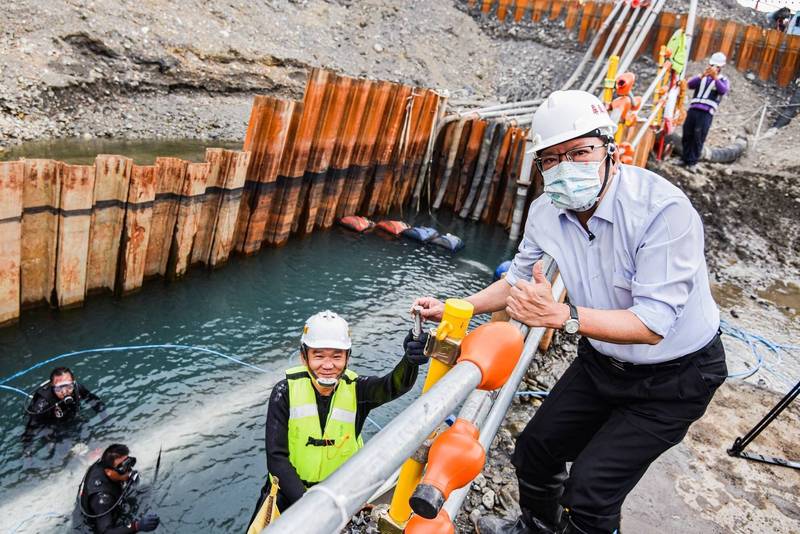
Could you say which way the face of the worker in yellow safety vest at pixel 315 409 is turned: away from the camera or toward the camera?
toward the camera

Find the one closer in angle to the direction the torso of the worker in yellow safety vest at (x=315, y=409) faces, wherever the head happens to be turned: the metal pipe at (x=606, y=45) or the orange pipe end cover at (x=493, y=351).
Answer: the orange pipe end cover

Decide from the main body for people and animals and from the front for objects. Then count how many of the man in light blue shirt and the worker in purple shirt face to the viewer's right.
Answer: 0

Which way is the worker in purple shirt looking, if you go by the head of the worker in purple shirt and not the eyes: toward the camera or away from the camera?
toward the camera

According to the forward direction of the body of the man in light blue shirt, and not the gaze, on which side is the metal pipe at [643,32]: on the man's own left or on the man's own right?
on the man's own right

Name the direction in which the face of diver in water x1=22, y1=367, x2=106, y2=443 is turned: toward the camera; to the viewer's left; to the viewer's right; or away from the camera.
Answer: toward the camera

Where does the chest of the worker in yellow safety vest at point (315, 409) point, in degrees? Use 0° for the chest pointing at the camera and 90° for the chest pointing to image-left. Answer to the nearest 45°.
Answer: approximately 0°

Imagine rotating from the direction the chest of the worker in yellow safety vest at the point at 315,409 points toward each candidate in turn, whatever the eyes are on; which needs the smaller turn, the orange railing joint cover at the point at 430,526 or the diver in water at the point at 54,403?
the orange railing joint cover

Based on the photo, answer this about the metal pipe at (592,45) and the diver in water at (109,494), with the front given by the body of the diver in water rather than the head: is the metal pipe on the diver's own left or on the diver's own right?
on the diver's own left

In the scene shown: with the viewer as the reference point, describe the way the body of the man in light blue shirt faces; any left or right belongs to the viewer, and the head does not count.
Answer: facing the viewer and to the left of the viewer
